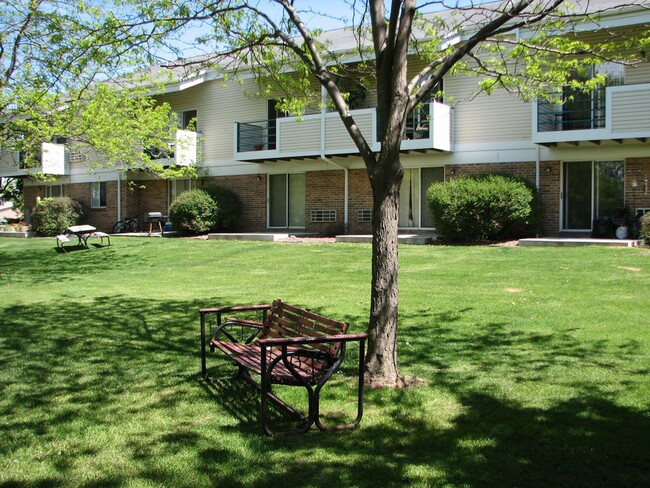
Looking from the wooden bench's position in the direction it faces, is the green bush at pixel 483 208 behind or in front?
behind

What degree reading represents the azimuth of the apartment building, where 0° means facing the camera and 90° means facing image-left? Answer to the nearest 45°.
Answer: approximately 45°

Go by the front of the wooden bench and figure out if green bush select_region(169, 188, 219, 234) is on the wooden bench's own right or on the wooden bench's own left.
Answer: on the wooden bench's own right

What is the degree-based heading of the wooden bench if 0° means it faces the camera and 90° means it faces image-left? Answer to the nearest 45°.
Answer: approximately 45°

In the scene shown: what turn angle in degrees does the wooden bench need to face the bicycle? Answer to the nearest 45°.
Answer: approximately 135° to its right

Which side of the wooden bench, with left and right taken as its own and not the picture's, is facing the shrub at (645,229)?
back

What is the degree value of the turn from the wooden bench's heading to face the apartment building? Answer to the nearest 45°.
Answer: approximately 135° to its right

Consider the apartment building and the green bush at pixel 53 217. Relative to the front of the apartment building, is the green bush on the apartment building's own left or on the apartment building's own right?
on the apartment building's own right

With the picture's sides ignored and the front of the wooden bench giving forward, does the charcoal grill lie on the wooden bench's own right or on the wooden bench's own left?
on the wooden bench's own right

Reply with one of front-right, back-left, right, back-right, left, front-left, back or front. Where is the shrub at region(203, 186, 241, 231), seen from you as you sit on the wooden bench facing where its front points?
back-right
